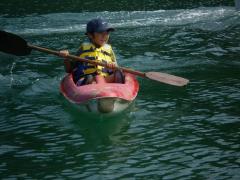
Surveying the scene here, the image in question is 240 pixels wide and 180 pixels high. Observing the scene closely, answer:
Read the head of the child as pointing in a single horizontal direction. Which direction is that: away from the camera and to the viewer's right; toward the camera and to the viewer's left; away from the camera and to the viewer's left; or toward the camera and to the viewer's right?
toward the camera and to the viewer's right

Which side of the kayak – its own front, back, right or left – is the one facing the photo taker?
front
